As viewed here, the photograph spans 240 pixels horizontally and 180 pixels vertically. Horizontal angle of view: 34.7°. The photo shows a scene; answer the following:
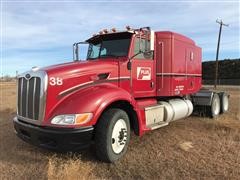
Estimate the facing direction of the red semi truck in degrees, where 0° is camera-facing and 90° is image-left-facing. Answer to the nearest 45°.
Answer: approximately 45°
